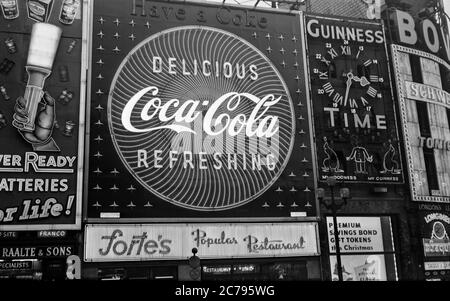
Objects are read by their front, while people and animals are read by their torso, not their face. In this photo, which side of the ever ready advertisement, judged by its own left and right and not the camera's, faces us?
front

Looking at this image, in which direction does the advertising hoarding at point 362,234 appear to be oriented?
toward the camera

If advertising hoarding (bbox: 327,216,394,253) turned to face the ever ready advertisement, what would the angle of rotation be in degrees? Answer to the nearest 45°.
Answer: approximately 45° to its right

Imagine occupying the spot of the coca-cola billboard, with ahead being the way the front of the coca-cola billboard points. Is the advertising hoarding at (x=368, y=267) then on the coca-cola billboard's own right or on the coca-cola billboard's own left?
on the coca-cola billboard's own left

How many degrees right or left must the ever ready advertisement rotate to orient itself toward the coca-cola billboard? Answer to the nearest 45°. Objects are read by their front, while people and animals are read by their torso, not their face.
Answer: approximately 90° to its left

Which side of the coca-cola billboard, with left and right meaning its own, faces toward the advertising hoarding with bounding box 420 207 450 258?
left

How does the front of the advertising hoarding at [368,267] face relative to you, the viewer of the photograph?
facing the viewer

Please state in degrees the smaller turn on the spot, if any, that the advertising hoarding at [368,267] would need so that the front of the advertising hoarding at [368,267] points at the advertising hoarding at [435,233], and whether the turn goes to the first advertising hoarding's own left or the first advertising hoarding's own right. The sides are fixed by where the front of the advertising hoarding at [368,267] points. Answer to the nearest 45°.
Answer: approximately 135° to the first advertising hoarding's own left
